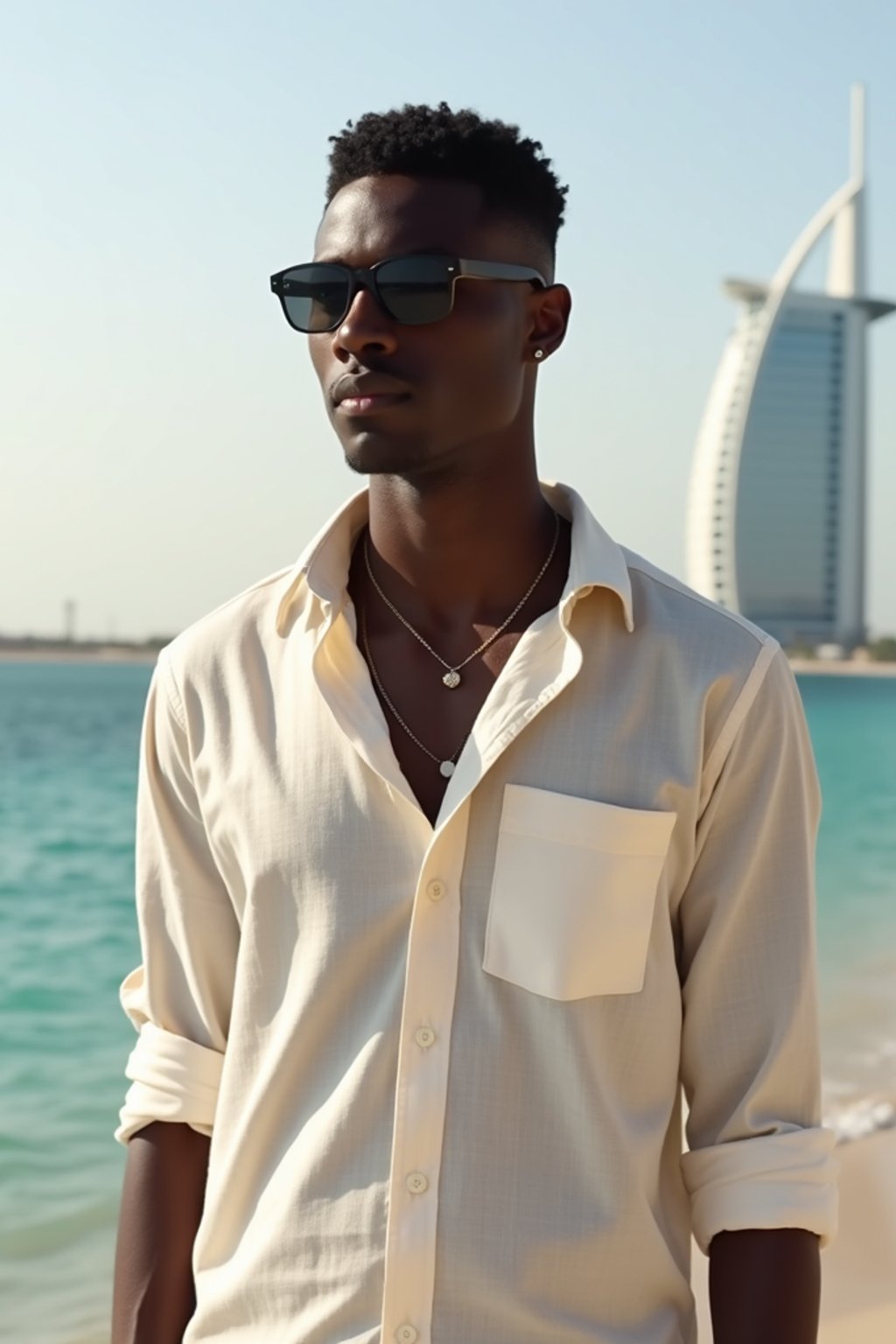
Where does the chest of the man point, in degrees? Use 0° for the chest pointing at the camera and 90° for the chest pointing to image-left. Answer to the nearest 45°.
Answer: approximately 0°
